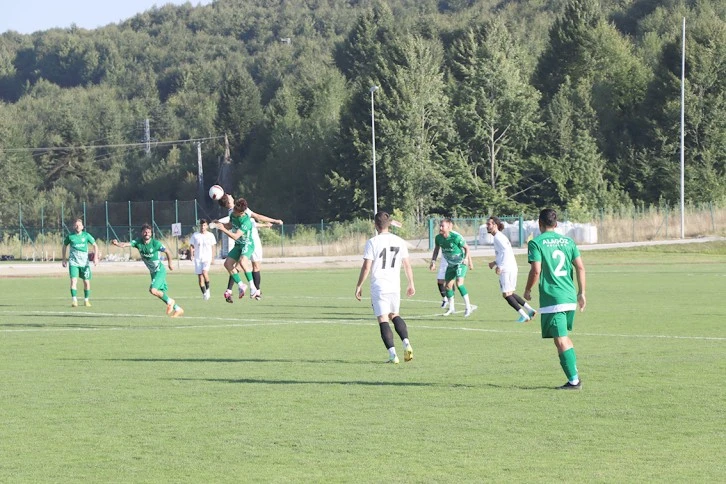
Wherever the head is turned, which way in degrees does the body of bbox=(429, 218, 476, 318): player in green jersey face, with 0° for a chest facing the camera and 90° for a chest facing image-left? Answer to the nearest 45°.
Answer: approximately 45°

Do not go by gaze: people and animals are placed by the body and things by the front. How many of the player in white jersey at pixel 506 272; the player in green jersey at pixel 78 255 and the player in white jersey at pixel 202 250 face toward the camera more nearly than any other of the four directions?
2

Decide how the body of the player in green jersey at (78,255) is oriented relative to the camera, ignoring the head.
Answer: toward the camera

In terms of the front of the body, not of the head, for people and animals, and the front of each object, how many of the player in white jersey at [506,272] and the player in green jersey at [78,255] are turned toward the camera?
1

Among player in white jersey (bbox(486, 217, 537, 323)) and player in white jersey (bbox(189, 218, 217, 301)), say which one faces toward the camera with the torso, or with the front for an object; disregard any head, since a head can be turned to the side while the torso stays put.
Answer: player in white jersey (bbox(189, 218, 217, 301))

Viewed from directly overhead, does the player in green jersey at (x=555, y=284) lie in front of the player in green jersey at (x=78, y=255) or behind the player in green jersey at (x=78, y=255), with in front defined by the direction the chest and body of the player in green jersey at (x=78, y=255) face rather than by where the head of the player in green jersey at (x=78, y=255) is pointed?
in front

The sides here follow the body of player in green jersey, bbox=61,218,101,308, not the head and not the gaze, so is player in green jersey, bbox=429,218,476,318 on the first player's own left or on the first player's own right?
on the first player's own left

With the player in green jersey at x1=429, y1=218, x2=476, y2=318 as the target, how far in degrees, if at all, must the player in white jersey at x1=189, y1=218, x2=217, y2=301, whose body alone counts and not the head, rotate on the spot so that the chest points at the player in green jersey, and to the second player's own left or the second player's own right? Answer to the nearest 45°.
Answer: approximately 45° to the second player's own left

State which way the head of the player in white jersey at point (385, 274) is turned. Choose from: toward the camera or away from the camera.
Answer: away from the camera

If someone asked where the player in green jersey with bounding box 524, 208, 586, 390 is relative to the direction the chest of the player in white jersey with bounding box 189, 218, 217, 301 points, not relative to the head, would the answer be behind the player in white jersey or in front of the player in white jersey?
in front

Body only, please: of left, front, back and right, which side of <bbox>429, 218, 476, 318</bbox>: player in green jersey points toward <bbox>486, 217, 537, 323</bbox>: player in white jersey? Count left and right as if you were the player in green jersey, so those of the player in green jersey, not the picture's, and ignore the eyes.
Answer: left
